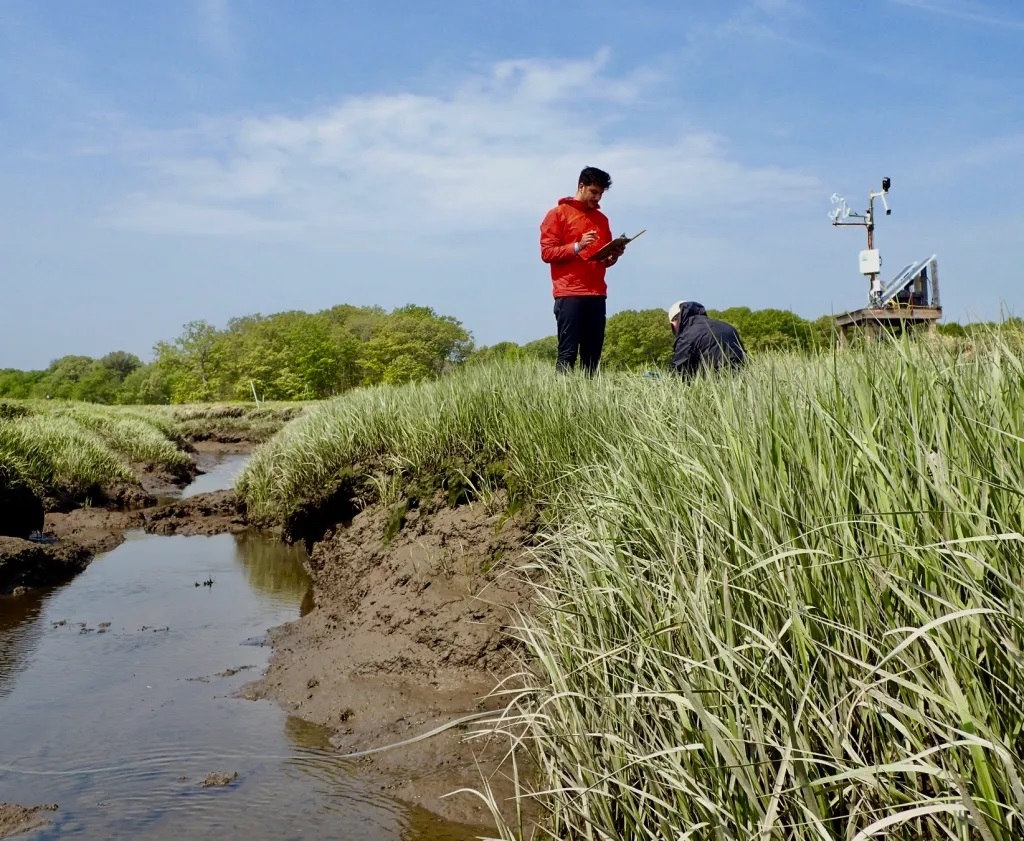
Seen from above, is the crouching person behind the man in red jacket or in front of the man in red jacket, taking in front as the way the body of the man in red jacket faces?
in front

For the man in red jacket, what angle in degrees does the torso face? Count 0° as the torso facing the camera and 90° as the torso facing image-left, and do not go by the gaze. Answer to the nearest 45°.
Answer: approximately 315°
